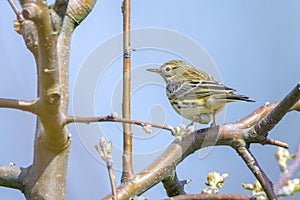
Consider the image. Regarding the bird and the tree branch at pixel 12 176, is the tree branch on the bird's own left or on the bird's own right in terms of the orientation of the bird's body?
on the bird's own left

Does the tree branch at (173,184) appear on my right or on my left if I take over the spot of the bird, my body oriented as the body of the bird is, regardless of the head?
on my left

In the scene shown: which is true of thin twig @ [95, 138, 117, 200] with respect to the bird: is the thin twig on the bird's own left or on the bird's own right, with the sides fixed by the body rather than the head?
on the bird's own left

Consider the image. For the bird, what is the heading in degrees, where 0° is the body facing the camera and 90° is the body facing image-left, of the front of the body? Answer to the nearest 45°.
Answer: approximately 90°
